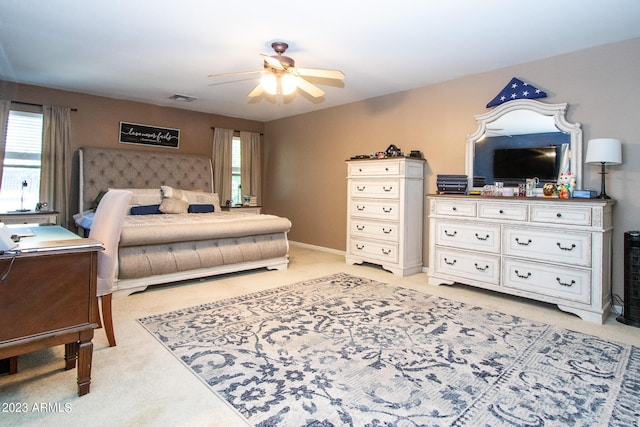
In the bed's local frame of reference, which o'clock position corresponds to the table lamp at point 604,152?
The table lamp is roughly at 12 o'clock from the bed.

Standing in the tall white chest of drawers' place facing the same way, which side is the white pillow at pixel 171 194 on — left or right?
on its right

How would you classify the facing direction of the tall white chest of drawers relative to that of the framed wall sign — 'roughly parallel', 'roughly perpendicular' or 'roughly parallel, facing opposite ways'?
roughly perpendicular

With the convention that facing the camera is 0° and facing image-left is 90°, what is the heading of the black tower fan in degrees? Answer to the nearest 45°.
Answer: approximately 0°

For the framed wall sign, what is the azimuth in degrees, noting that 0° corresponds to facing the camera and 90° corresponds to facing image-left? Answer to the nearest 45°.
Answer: approximately 0°

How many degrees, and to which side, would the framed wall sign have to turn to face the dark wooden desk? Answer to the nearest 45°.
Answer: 0° — it already faces it

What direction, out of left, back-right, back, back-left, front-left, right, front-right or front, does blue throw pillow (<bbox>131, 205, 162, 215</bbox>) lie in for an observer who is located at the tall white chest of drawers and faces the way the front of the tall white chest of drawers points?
front-right

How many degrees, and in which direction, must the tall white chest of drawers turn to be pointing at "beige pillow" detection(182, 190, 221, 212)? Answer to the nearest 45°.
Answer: approximately 45° to its right

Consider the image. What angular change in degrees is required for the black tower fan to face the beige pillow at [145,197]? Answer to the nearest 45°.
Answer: approximately 90° to its right
